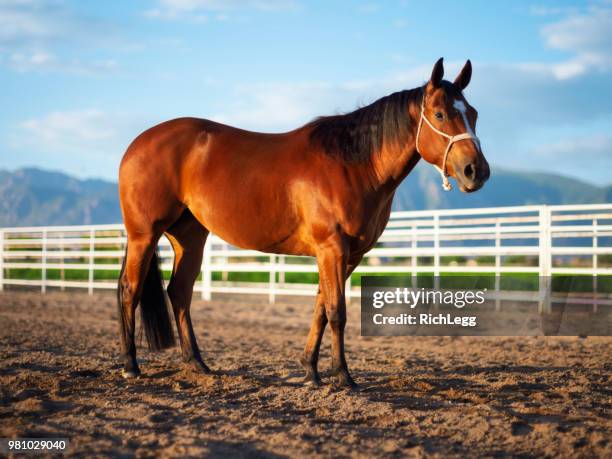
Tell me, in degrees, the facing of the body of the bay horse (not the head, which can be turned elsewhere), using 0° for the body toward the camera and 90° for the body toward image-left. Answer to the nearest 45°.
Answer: approximately 270°
